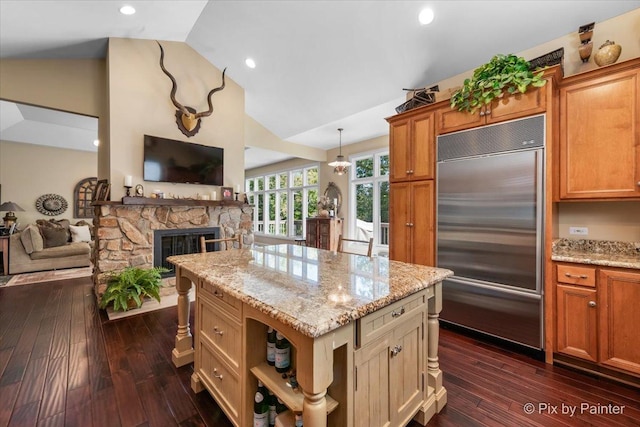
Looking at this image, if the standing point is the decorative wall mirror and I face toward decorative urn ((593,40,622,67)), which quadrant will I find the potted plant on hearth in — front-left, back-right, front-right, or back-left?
front-right

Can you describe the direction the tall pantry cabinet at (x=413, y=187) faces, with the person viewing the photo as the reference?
facing the viewer and to the left of the viewer

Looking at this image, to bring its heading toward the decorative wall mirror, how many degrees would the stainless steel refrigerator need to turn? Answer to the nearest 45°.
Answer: approximately 90° to its right

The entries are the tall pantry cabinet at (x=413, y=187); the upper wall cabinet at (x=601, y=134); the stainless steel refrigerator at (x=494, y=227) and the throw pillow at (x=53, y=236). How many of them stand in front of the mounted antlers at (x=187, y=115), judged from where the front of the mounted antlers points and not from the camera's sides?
3

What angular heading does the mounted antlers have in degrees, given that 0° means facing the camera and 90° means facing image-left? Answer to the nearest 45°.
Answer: approximately 315°

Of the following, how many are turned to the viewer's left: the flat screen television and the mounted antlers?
0

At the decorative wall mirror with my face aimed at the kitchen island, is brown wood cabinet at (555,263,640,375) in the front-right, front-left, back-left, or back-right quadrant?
front-left

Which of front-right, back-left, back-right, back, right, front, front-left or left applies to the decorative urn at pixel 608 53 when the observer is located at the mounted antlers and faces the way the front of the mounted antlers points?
front

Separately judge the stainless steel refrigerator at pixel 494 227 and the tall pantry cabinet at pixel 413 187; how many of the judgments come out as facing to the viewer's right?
0

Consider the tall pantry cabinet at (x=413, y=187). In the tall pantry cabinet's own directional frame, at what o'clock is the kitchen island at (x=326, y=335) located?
The kitchen island is roughly at 11 o'clock from the tall pantry cabinet.

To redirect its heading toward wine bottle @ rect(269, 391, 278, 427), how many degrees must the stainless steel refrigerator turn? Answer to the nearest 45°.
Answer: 0° — it already faces it

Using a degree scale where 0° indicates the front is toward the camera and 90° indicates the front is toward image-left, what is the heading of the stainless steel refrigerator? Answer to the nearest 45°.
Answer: approximately 45°
